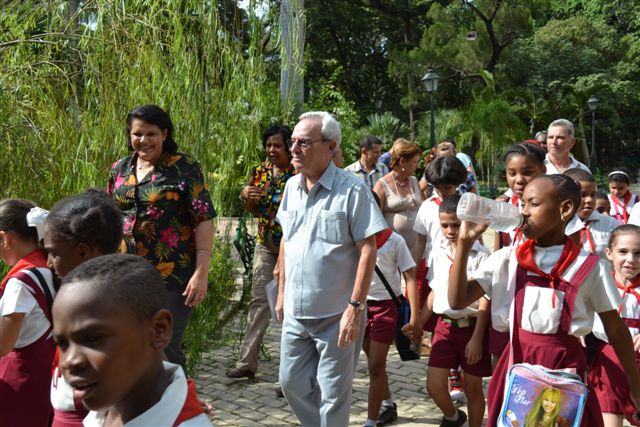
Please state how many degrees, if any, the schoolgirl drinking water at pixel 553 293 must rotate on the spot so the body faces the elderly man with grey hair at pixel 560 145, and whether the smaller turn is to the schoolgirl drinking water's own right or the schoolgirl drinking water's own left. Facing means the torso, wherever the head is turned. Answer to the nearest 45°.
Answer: approximately 135° to the schoolgirl drinking water's own right

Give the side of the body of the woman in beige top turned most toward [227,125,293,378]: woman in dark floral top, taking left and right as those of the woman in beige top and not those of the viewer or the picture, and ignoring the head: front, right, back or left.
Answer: right

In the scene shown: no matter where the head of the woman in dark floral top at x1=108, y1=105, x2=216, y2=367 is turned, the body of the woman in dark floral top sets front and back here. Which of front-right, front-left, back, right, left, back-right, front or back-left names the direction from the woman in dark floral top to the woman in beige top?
back

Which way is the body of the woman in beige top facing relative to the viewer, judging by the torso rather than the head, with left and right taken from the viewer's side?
facing the viewer and to the right of the viewer

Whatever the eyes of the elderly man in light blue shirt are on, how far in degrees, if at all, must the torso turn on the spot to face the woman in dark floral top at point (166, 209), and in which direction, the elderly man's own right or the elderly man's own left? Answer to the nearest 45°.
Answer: approximately 45° to the elderly man's own right

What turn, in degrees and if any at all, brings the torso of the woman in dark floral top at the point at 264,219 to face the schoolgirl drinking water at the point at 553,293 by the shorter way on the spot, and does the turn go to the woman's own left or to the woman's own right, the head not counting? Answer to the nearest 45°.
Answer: approximately 90° to the woman's own left

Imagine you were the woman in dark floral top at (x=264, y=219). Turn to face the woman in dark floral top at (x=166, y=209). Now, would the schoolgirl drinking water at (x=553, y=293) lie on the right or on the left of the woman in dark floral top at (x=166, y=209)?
left
